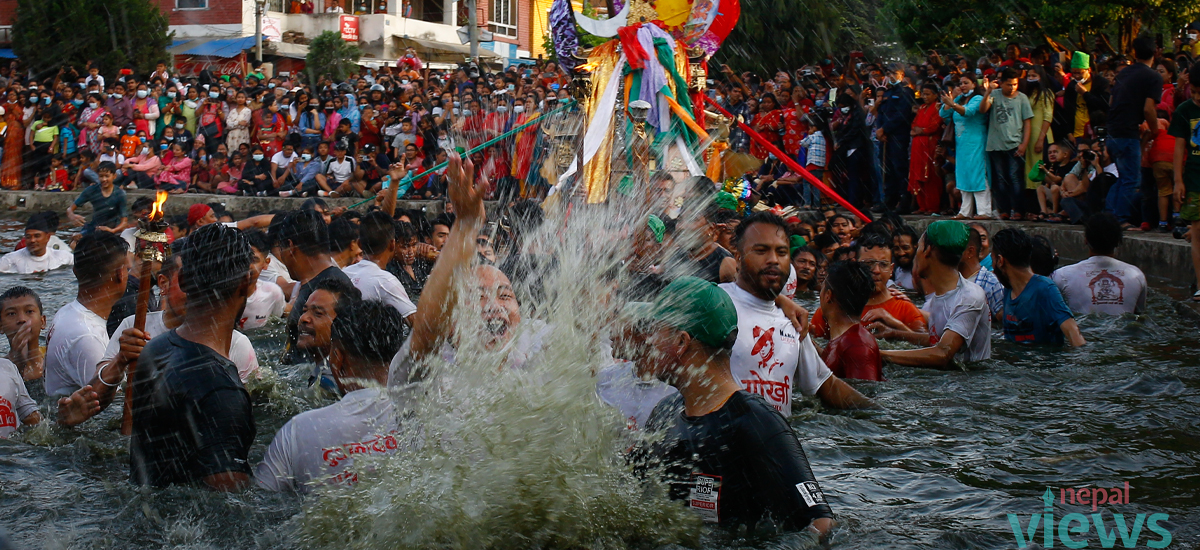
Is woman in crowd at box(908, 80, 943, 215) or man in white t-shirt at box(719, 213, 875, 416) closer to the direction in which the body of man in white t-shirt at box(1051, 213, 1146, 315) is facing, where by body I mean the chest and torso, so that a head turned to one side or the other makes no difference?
the woman in crowd

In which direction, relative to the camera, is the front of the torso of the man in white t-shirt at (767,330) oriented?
toward the camera

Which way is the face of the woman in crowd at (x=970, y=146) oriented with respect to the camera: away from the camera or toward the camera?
toward the camera

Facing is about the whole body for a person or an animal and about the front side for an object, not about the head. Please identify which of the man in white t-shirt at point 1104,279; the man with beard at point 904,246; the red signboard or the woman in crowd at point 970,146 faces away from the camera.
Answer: the man in white t-shirt

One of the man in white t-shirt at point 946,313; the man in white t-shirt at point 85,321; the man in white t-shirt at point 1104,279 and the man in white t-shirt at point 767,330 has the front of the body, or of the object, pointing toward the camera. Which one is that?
the man in white t-shirt at point 767,330

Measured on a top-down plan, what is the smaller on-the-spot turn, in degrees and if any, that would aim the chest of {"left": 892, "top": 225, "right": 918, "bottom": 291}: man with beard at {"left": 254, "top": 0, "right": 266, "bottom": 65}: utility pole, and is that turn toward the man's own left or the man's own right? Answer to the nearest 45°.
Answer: approximately 90° to the man's own right

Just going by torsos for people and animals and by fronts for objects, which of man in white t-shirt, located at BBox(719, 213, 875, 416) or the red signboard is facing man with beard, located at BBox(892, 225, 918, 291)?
the red signboard

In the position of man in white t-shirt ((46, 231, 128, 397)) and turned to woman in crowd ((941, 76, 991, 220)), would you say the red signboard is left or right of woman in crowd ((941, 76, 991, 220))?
left

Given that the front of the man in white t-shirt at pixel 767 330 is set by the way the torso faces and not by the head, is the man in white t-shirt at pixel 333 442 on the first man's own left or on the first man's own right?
on the first man's own right

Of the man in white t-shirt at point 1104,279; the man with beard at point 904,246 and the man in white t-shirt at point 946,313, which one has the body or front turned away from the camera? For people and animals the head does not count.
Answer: the man in white t-shirt at point 1104,279

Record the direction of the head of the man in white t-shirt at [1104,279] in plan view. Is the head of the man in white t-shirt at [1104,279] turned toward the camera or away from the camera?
away from the camera

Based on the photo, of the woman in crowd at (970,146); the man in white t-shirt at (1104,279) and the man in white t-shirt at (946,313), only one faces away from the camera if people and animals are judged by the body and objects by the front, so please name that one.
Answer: the man in white t-shirt at (1104,279)

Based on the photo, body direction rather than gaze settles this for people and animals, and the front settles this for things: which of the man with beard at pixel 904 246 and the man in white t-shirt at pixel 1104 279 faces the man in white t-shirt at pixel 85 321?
the man with beard

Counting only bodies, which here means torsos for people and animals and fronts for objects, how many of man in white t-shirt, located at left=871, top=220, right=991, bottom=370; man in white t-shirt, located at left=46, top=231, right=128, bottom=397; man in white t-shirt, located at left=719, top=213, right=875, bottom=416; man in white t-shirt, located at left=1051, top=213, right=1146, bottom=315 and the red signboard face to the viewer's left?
1

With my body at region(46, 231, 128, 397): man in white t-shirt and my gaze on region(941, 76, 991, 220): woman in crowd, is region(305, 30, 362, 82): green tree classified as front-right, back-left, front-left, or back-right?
front-left

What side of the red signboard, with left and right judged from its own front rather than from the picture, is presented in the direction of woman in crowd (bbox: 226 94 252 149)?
front

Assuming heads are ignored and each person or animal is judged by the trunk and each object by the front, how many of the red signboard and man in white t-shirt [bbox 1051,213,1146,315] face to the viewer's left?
0
